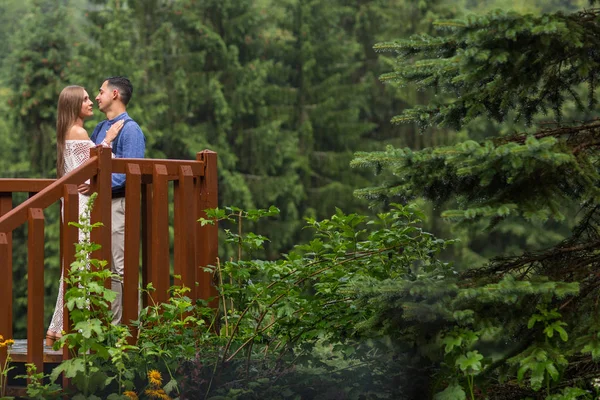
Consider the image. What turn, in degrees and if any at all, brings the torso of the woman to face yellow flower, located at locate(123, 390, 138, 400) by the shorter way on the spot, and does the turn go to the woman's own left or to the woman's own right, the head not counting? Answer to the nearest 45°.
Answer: approximately 90° to the woman's own right

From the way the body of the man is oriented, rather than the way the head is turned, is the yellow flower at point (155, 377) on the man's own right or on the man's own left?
on the man's own left

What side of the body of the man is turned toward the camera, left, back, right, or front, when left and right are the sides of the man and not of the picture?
left

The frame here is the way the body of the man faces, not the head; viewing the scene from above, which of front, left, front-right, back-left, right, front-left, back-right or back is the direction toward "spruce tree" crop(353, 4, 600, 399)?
back-left

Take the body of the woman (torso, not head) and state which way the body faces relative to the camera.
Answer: to the viewer's right

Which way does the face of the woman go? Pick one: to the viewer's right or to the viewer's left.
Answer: to the viewer's right

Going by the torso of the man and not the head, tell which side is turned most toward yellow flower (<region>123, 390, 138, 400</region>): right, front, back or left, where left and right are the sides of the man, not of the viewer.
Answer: left

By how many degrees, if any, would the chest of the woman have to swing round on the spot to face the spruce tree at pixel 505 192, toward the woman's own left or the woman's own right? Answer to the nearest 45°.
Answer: approximately 45° to the woman's own right

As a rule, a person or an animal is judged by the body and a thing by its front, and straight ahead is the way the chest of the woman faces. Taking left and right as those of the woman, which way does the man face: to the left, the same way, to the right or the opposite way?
the opposite way

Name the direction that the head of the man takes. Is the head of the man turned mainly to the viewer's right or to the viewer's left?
to the viewer's left
